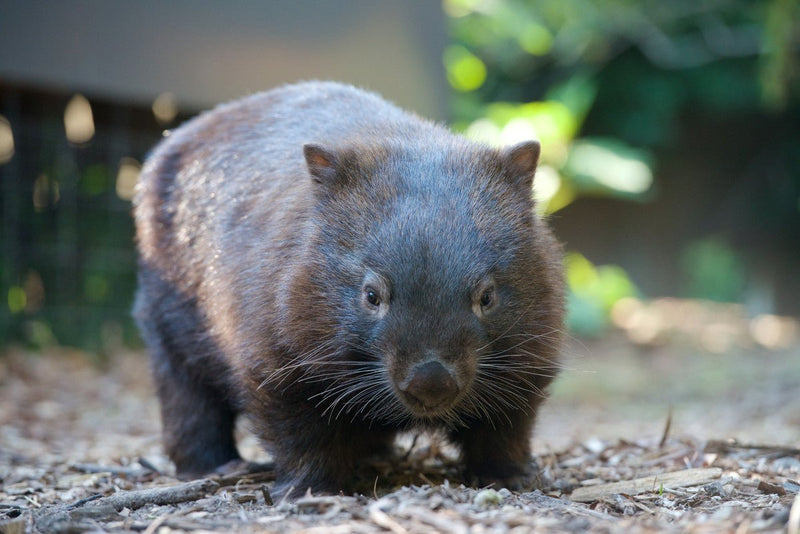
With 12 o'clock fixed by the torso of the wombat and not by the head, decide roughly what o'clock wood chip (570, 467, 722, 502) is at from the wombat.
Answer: The wood chip is roughly at 10 o'clock from the wombat.

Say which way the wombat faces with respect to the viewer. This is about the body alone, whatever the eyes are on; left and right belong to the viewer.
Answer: facing the viewer and to the right of the viewer

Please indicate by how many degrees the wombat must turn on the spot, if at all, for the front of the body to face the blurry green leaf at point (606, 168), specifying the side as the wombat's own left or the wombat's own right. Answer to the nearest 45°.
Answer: approximately 135° to the wombat's own left

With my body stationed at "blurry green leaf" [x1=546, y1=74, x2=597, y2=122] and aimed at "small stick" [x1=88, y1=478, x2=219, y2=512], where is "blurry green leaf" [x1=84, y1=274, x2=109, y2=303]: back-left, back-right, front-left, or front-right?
front-right

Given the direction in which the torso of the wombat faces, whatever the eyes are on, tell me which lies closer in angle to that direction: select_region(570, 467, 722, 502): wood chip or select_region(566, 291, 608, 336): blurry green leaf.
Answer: the wood chip

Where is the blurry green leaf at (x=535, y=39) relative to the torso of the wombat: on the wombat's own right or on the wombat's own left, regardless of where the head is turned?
on the wombat's own left

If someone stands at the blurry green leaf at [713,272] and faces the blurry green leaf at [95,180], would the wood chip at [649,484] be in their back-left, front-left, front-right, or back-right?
front-left

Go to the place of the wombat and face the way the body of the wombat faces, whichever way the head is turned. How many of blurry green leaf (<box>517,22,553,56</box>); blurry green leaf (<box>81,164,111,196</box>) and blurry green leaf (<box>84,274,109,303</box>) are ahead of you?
0

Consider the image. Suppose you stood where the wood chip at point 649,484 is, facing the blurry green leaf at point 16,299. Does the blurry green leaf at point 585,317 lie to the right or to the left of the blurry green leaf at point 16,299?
right

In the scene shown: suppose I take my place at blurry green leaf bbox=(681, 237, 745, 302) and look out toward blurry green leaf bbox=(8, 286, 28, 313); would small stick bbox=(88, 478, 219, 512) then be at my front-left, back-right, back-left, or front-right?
front-left

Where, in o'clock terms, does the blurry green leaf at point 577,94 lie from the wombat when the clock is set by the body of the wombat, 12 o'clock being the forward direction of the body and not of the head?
The blurry green leaf is roughly at 8 o'clock from the wombat.

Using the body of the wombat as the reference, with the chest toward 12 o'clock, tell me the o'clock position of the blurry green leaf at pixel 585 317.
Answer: The blurry green leaf is roughly at 8 o'clock from the wombat.

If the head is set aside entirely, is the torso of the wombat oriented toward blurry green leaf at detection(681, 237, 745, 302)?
no

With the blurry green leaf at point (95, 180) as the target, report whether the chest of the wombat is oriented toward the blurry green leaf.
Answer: no

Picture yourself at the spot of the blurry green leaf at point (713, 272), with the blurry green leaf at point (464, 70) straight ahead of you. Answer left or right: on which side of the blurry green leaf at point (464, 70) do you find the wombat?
left

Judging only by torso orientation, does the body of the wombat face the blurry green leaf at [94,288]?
no
